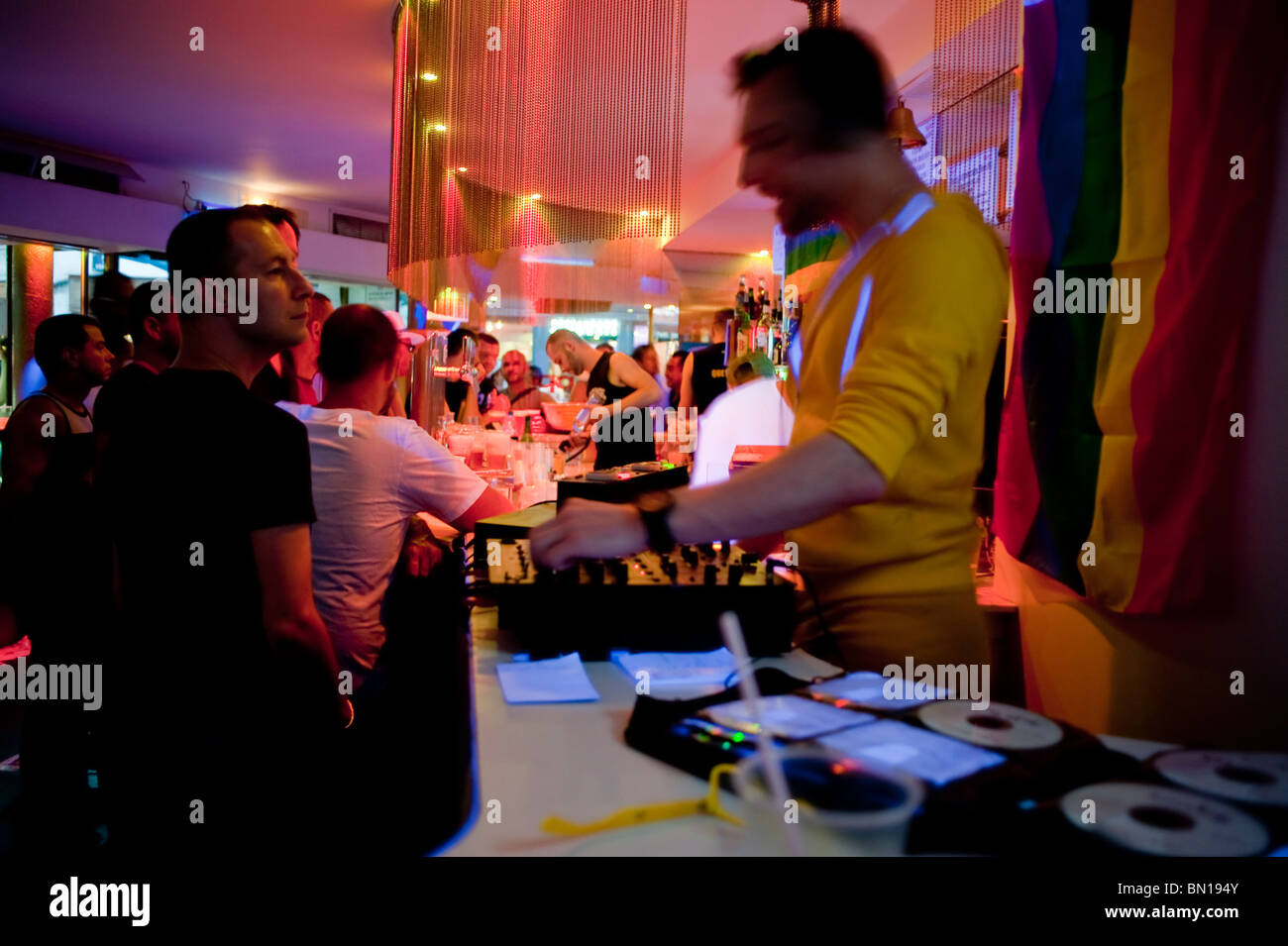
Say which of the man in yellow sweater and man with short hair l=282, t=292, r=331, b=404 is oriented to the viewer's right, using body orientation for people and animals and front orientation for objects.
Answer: the man with short hair

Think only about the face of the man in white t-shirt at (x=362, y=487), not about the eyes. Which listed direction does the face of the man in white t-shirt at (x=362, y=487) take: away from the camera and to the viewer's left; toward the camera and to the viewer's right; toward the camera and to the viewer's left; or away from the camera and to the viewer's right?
away from the camera and to the viewer's right

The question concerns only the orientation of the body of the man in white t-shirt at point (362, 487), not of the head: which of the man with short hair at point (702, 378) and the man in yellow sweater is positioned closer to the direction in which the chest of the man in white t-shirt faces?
the man with short hair

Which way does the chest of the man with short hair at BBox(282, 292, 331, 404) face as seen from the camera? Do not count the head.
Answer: to the viewer's right

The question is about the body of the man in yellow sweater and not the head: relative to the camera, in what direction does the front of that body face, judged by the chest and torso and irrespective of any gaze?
to the viewer's left

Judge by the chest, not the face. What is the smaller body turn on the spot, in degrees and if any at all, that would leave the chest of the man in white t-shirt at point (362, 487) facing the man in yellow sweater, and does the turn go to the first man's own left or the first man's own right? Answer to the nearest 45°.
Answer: approximately 90° to the first man's own right

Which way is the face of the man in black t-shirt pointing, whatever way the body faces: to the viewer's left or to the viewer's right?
to the viewer's right

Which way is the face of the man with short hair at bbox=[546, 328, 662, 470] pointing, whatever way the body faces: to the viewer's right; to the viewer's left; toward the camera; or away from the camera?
to the viewer's left

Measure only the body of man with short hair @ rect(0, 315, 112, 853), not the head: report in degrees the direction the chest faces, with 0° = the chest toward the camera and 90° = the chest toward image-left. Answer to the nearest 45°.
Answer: approximately 270°

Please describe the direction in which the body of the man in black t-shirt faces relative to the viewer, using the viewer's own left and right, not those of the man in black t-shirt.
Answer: facing away from the viewer and to the right of the viewer

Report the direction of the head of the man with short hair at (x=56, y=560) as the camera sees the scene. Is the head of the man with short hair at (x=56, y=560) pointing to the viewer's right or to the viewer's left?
to the viewer's right

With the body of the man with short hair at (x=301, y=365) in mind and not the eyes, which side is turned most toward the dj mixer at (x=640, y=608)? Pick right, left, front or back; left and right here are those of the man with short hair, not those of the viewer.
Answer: right
